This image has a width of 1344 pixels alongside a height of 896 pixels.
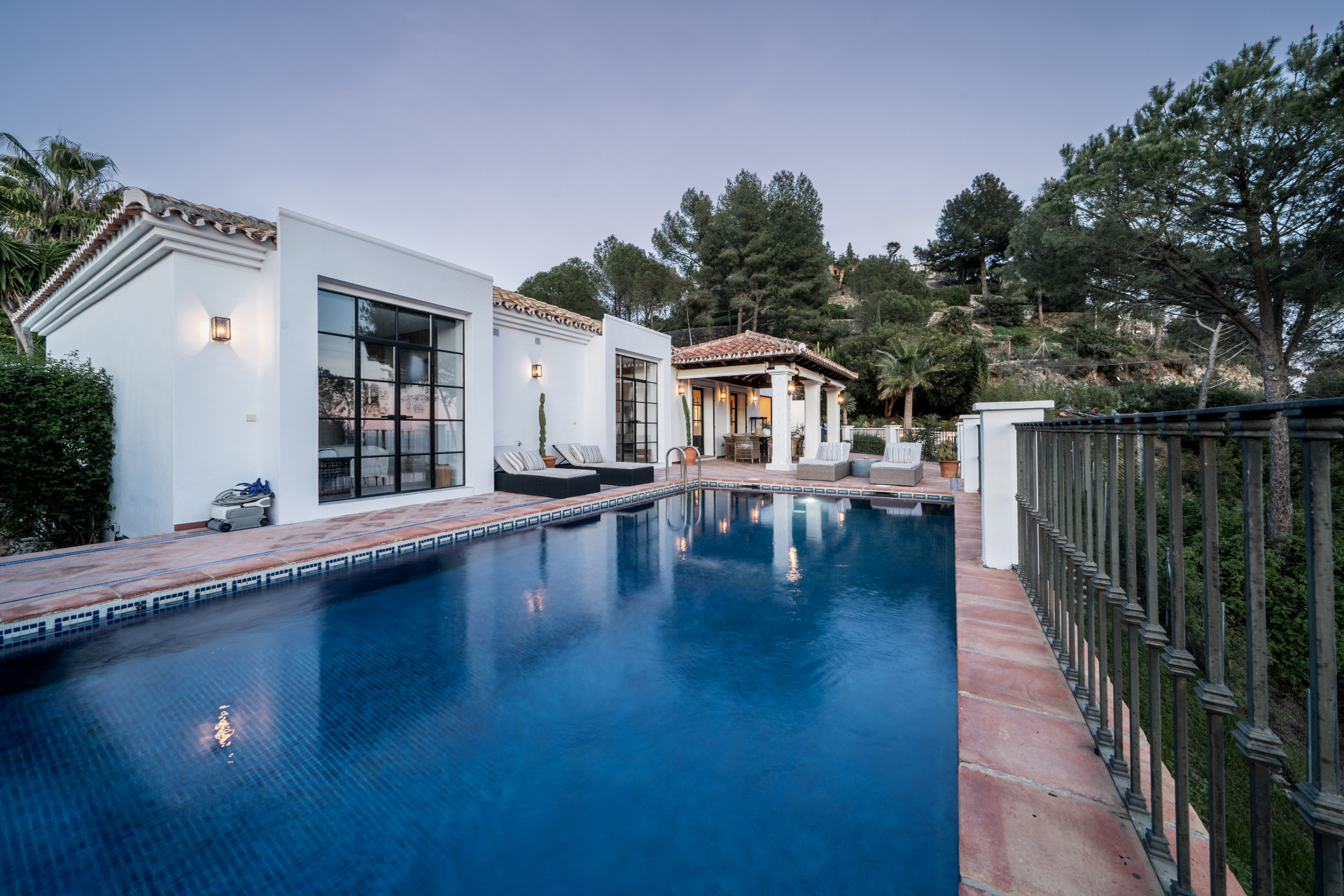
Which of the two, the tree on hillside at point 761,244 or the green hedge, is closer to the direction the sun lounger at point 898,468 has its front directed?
the green hedge

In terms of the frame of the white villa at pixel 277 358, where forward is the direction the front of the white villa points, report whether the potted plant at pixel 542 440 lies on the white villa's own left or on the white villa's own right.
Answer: on the white villa's own left

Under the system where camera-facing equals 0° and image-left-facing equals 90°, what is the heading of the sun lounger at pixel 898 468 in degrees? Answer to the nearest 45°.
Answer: approximately 0°

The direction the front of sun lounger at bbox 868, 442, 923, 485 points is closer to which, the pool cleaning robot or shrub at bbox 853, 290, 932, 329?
the pool cleaning robot

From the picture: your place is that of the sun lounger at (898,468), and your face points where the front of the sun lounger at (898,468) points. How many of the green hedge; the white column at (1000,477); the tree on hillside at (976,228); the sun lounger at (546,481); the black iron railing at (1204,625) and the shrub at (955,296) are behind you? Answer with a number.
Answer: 2

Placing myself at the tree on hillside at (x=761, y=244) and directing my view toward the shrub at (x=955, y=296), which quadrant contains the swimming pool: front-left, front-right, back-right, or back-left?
back-right

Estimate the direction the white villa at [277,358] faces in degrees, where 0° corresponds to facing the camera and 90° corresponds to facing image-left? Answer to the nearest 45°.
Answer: approximately 315°

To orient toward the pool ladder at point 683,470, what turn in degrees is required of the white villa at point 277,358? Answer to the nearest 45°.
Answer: approximately 45° to its left
